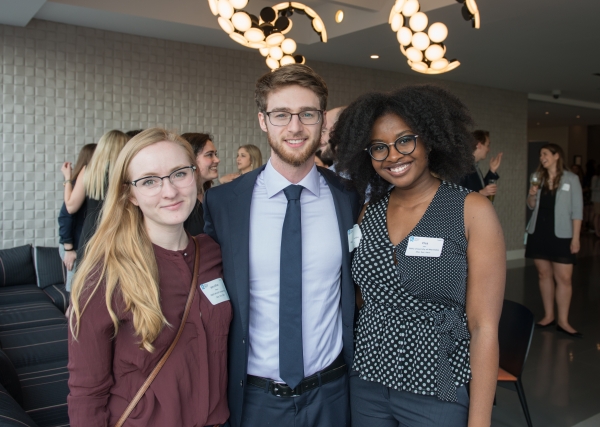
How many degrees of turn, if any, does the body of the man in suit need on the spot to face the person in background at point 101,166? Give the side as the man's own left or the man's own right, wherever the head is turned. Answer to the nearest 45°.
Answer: approximately 135° to the man's own right

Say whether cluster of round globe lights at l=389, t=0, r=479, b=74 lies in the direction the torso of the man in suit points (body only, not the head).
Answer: no

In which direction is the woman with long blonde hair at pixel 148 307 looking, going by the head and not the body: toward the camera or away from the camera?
toward the camera

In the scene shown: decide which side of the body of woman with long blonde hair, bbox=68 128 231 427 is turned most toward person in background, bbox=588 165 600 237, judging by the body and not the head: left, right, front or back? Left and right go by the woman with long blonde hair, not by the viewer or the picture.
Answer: left

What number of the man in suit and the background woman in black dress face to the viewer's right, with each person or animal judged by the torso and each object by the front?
0

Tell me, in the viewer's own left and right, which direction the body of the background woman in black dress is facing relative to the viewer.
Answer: facing the viewer and to the left of the viewer

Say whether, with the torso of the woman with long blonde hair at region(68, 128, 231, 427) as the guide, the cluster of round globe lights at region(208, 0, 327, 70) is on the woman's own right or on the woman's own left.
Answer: on the woman's own left

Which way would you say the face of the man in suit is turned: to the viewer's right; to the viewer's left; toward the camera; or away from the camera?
toward the camera

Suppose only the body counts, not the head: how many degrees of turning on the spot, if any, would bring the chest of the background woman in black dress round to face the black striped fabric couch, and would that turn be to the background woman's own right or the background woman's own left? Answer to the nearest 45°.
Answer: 0° — they already face it

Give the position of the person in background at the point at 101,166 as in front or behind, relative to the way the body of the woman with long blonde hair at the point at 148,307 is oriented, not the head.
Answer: behind

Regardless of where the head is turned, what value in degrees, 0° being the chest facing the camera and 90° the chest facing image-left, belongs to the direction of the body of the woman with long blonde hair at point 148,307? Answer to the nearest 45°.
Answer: approximately 315°

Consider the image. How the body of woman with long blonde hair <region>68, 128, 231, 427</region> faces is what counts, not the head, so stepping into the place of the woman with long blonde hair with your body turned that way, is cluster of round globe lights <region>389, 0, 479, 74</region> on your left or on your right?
on your left

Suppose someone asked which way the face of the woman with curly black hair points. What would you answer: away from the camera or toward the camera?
toward the camera

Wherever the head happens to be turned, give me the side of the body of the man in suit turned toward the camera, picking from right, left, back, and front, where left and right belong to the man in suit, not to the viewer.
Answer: front

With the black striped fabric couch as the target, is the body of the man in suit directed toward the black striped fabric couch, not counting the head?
no
